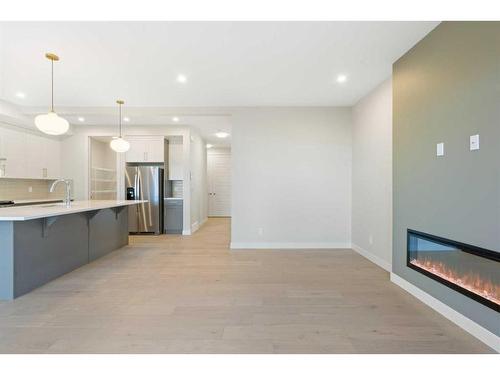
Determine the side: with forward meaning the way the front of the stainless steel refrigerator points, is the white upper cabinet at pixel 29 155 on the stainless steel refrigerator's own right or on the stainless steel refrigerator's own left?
on the stainless steel refrigerator's own right

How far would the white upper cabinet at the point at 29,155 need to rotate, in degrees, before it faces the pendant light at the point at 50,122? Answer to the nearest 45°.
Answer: approximately 45° to its right

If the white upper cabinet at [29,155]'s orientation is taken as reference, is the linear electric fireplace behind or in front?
in front

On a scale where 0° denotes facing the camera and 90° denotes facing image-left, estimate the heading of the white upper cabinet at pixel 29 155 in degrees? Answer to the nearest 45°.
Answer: approximately 315°

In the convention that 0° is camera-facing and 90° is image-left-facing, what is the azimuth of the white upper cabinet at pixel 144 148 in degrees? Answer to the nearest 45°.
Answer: approximately 0°

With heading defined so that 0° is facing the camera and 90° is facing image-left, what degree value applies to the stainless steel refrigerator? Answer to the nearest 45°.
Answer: approximately 0°

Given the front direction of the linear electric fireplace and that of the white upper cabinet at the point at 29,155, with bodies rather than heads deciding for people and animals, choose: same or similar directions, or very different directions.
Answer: very different directions

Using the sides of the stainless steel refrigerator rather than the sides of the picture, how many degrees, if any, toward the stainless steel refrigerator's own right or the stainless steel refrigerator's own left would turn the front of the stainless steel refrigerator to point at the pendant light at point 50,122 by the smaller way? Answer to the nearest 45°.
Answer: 0° — it already faces it

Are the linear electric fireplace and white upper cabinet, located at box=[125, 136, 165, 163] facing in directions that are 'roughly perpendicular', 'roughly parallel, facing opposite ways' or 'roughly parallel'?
roughly perpendicular

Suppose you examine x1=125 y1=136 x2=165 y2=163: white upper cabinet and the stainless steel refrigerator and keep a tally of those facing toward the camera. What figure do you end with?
2

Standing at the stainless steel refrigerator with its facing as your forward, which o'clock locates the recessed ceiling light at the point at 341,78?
The recessed ceiling light is roughly at 11 o'clock from the stainless steel refrigerator.

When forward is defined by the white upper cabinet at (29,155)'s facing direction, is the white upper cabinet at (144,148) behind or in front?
in front

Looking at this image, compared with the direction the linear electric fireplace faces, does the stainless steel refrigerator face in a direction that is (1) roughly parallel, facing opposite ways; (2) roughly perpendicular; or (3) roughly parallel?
roughly perpendicular
